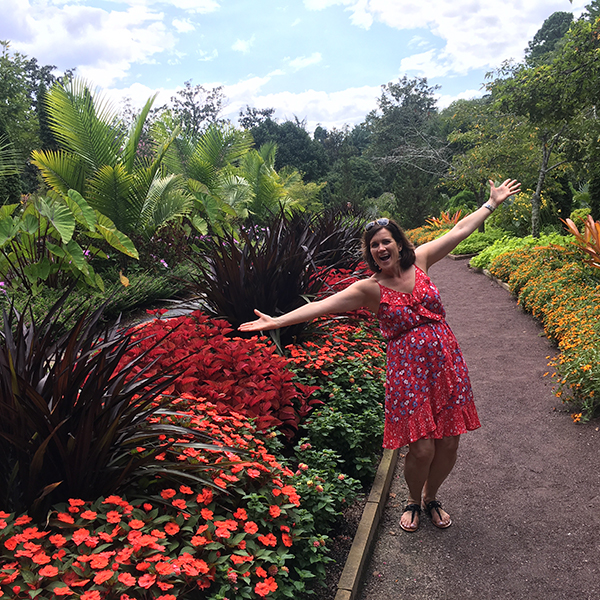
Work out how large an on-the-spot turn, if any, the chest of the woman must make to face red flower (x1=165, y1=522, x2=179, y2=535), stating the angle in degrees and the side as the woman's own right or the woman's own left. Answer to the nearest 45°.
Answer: approximately 45° to the woman's own right

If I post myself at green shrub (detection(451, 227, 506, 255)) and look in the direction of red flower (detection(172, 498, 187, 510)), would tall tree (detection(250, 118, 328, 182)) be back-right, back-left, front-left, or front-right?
back-right

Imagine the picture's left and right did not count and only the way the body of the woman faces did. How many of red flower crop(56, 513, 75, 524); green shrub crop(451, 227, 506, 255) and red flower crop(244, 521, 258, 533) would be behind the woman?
1

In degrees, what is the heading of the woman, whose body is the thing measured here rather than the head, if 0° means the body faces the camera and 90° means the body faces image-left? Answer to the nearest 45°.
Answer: approximately 0°

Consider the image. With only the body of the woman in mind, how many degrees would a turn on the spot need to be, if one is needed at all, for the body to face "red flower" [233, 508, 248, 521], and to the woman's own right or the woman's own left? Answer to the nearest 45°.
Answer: approximately 45° to the woman's own right

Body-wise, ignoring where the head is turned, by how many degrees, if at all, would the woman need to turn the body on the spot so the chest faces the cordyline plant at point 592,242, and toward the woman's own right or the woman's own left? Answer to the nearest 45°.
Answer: approximately 135° to the woman's own left

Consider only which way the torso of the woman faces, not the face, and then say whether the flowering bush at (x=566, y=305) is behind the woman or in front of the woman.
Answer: behind

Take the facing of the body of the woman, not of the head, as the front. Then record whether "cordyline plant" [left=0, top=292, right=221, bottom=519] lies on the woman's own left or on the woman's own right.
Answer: on the woman's own right

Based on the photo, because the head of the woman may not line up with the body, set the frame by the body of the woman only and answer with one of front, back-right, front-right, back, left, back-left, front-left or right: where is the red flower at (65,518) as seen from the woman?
front-right

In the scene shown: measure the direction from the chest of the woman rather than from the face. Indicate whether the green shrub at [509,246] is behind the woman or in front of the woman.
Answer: behind

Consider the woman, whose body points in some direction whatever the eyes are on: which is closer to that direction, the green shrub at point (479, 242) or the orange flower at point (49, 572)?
the orange flower

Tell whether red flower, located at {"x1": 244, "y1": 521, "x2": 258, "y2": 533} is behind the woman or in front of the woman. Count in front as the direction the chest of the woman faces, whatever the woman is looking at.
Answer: in front
